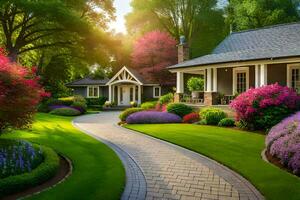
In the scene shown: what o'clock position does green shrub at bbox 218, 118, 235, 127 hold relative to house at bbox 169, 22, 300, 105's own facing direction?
The green shrub is roughly at 11 o'clock from the house.

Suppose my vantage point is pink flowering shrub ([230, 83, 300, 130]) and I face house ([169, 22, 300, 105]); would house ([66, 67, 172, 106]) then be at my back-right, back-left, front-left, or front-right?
front-left

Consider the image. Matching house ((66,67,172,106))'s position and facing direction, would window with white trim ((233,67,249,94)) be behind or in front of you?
in front

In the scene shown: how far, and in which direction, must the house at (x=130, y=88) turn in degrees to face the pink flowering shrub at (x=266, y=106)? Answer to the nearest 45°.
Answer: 0° — it already faces it

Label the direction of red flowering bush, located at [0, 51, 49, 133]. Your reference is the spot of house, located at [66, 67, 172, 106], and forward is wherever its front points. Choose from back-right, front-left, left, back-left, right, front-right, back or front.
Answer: front

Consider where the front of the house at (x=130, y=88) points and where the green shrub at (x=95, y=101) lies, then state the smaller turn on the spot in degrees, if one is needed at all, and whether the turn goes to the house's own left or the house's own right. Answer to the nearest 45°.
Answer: approximately 90° to the house's own right

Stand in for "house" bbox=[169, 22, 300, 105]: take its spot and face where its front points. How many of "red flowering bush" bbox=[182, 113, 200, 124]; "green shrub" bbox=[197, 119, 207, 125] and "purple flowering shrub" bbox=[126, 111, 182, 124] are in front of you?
3

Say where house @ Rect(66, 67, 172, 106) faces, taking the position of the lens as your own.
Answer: facing the viewer

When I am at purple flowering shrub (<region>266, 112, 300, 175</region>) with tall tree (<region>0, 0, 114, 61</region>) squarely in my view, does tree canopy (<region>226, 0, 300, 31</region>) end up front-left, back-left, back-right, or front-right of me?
front-right

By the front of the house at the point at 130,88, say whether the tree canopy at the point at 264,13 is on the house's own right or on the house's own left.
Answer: on the house's own left

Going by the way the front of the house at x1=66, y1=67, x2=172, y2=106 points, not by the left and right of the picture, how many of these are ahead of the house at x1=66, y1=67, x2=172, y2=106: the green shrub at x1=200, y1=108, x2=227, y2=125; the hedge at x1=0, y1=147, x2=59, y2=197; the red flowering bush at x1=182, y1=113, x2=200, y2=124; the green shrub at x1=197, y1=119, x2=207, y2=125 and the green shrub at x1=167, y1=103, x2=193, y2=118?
5

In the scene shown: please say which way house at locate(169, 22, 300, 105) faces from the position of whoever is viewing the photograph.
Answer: facing the viewer and to the left of the viewer

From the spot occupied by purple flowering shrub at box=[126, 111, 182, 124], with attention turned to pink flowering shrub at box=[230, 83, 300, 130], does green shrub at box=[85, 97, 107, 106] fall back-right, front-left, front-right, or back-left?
back-left

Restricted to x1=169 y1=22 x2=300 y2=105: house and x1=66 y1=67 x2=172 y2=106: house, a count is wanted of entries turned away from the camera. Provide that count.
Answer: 0

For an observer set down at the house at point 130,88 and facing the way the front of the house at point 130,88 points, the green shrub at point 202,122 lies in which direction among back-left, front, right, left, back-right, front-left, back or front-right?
front

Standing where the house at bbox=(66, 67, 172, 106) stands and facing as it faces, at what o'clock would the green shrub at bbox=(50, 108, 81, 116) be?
The green shrub is roughly at 1 o'clock from the house.

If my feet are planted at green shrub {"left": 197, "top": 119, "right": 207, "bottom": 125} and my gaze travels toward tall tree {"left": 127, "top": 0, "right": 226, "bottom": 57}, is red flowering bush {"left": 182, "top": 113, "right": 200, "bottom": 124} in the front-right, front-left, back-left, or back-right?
front-left
